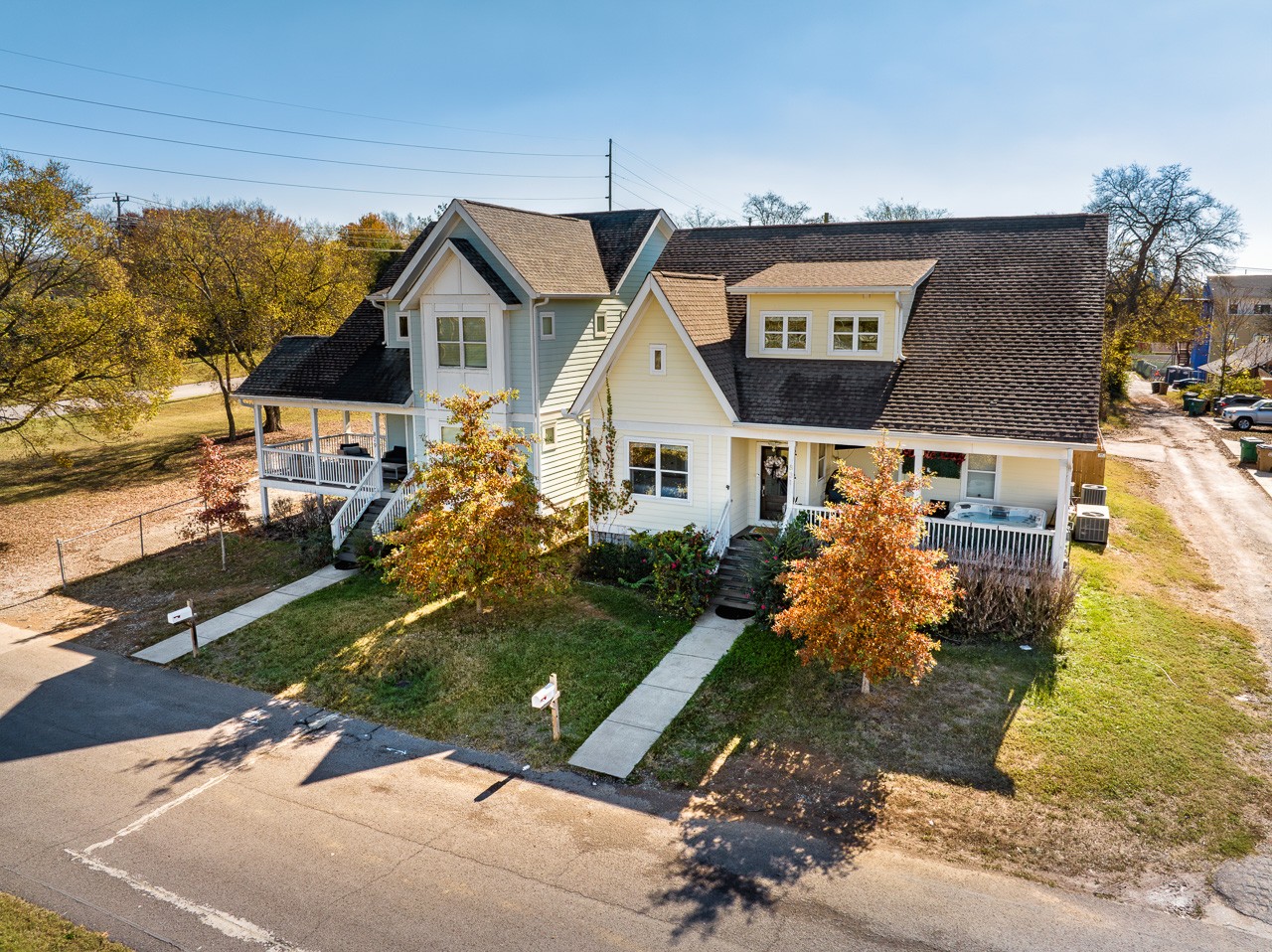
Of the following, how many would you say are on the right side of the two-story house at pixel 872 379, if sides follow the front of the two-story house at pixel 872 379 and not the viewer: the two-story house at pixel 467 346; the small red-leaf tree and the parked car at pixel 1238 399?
2

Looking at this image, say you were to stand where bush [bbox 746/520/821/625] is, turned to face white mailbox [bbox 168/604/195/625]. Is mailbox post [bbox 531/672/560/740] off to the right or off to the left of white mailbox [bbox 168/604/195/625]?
left

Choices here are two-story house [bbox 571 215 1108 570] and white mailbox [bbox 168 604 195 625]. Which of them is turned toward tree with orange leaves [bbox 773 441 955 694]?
the two-story house

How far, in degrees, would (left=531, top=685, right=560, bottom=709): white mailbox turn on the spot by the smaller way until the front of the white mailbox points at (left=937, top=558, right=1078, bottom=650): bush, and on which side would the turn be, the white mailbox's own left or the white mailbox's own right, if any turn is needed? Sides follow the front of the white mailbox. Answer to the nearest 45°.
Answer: approximately 135° to the white mailbox's own left

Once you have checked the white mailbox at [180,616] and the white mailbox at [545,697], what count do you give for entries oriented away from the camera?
0

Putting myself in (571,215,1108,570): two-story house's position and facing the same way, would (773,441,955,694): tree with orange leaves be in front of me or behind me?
in front

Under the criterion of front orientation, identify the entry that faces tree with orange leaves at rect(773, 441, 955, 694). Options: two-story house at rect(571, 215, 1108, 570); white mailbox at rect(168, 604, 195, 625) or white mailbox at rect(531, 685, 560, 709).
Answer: the two-story house

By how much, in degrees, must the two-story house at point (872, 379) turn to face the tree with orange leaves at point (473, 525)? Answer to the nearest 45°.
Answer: approximately 45° to its right

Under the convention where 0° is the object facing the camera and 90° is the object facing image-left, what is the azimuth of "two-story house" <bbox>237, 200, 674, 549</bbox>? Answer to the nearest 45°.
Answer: approximately 45°

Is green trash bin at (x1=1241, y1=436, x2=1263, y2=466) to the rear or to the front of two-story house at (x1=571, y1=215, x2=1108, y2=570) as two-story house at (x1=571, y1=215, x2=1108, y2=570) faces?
to the rear

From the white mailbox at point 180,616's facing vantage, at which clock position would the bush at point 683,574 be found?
The bush is roughly at 8 o'clock from the white mailbox.

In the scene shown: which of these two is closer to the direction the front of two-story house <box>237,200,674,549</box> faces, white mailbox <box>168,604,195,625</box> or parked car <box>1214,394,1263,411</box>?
the white mailbox

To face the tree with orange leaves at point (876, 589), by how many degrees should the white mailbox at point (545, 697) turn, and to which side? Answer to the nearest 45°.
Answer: approximately 135° to its left
